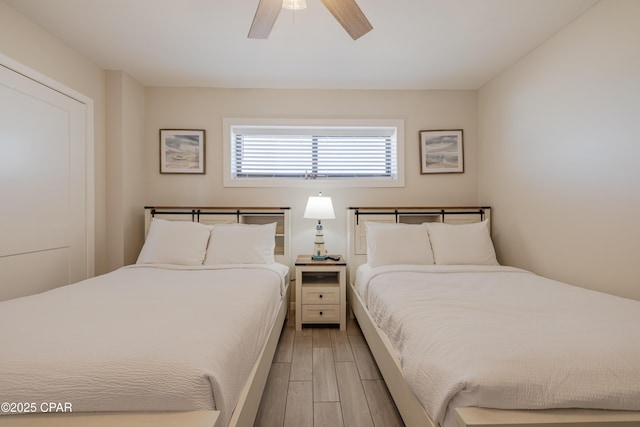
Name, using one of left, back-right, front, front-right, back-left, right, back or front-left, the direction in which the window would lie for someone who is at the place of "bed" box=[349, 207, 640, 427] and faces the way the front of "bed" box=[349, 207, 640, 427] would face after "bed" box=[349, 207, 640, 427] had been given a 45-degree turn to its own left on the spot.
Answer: back

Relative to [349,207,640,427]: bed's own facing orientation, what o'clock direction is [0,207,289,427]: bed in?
[0,207,289,427]: bed is roughly at 2 o'clock from [349,207,640,427]: bed.

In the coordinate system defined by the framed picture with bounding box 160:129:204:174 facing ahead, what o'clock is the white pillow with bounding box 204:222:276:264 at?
The white pillow is roughly at 11 o'clock from the framed picture.

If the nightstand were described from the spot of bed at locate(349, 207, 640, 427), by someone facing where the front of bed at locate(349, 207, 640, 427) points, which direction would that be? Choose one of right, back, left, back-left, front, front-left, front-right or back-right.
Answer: back-right

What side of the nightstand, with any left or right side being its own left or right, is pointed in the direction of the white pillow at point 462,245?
left

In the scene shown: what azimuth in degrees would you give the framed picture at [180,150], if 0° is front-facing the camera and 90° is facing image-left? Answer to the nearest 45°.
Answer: approximately 0°

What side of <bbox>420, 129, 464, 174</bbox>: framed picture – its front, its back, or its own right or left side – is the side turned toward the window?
right

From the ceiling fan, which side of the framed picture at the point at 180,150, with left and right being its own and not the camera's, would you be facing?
front

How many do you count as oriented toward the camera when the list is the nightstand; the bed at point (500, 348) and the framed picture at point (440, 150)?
3

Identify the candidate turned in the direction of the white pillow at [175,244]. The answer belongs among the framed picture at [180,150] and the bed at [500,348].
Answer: the framed picture
